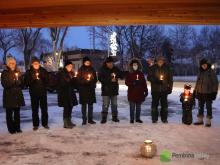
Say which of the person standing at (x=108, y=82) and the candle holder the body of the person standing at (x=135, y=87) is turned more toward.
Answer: the candle holder

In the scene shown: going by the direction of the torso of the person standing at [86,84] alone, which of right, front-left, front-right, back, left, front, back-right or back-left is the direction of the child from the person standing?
left

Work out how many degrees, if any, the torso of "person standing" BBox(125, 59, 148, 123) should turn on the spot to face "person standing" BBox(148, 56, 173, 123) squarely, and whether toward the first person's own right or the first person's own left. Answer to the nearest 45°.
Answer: approximately 90° to the first person's own left

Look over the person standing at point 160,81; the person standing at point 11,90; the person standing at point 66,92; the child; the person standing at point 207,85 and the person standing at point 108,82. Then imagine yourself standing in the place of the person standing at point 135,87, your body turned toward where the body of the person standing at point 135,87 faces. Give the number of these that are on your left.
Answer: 3

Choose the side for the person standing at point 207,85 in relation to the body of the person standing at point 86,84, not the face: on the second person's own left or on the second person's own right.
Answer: on the second person's own left

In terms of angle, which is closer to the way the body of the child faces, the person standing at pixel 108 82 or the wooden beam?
the wooden beam

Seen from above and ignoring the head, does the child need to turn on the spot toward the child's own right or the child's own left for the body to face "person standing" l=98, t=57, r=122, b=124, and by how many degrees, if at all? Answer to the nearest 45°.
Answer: approximately 90° to the child's own right

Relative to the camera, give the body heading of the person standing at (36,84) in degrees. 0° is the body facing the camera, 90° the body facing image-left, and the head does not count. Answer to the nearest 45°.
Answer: approximately 0°

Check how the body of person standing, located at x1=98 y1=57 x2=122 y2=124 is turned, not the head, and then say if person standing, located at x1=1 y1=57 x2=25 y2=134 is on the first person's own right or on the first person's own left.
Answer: on the first person's own right

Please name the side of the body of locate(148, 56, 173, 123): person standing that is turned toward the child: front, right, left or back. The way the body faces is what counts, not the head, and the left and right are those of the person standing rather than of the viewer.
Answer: left

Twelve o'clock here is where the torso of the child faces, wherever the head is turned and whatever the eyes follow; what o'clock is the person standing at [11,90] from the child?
The person standing is roughly at 2 o'clock from the child.

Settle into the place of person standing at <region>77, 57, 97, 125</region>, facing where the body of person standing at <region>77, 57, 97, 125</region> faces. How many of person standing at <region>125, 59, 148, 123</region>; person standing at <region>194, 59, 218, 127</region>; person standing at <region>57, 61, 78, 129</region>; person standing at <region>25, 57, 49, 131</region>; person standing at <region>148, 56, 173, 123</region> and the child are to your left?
4
